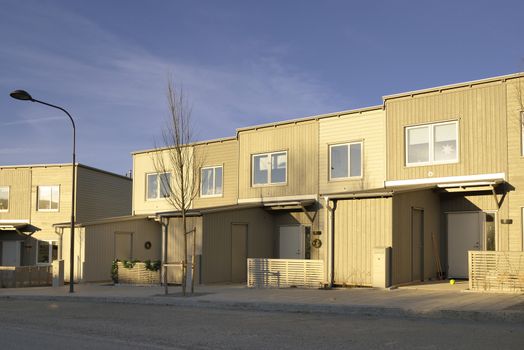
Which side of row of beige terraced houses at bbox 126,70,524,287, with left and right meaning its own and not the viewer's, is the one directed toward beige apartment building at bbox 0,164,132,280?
right

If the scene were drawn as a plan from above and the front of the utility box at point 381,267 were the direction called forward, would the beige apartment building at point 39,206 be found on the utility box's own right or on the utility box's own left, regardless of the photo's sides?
on the utility box's own right

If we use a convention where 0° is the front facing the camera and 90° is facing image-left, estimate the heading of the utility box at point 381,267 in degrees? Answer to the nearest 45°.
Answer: approximately 45°

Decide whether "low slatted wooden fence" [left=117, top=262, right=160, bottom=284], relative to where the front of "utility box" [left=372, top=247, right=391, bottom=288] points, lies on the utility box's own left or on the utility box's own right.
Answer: on the utility box's own right

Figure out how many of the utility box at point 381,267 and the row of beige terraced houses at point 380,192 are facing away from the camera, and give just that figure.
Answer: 0

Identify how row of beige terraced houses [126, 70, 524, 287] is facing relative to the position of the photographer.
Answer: facing the viewer and to the left of the viewer

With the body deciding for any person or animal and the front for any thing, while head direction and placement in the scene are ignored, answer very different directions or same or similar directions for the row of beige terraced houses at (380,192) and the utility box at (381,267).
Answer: same or similar directions

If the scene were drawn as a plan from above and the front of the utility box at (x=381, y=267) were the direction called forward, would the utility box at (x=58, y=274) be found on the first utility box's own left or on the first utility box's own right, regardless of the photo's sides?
on the first utility box's own right
